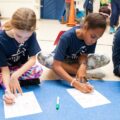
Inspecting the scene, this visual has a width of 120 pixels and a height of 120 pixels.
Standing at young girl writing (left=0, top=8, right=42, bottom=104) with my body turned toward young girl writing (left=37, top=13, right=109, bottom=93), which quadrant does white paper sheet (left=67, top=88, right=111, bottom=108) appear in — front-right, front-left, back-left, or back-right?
front-right

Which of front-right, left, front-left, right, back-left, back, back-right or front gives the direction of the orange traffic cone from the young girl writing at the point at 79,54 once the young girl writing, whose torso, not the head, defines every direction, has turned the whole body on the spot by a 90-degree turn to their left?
front-left

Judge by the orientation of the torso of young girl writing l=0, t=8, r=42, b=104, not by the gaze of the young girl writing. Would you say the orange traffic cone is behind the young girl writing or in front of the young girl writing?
behind

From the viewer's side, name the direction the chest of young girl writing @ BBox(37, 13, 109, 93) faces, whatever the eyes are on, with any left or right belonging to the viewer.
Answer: facing the viewer and to the right of the viewer

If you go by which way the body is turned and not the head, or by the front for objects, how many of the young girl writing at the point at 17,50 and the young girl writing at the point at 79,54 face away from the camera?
0

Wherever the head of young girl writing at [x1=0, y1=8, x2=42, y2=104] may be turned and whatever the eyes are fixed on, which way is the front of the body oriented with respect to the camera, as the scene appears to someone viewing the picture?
toward the camera
